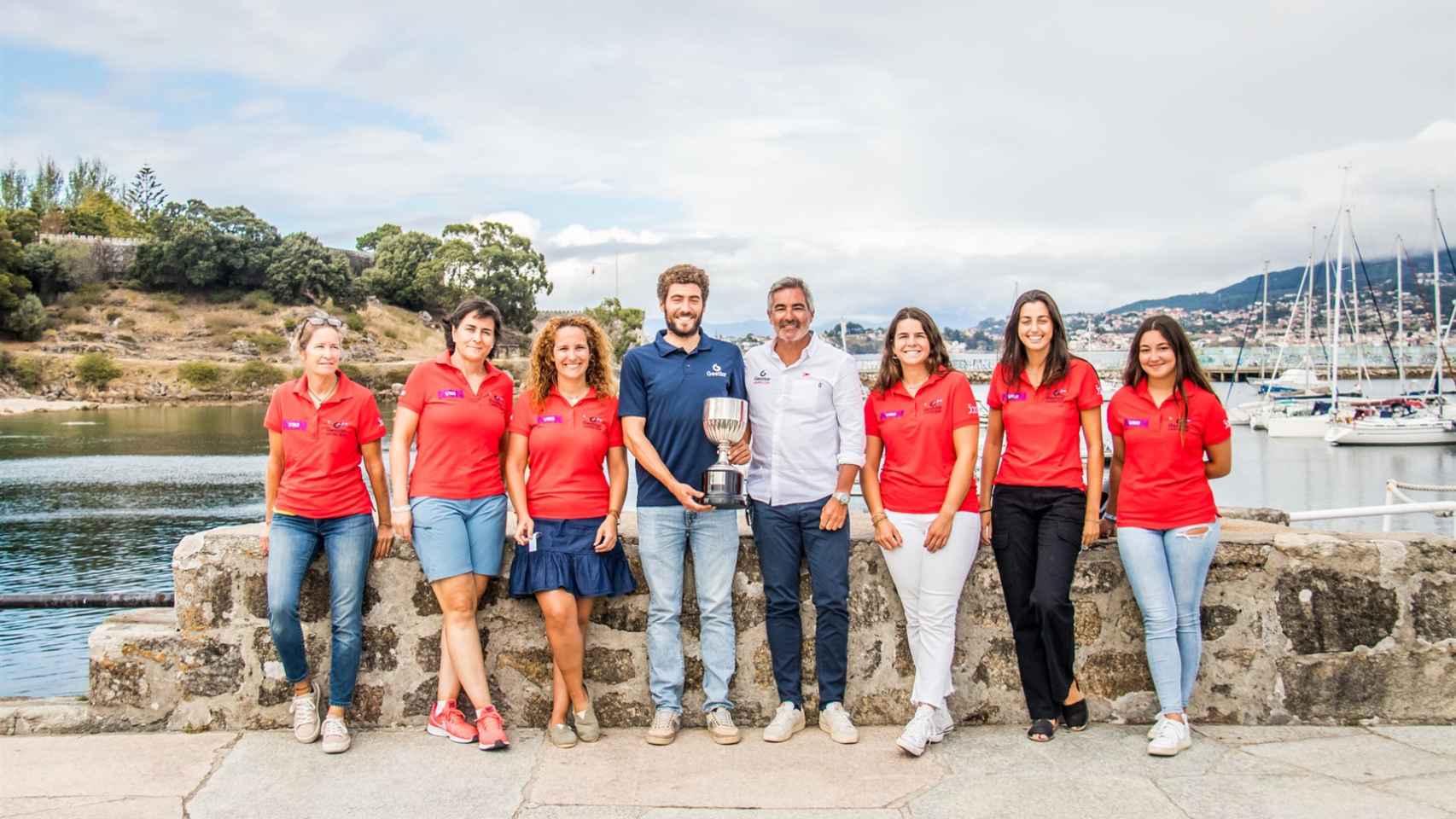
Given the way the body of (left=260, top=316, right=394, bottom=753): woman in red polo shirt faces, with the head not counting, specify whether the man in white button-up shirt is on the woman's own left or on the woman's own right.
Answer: on the woman's own left

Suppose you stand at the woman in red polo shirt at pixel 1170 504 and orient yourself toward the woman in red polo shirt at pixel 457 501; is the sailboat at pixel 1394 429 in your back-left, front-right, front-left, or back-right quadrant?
back-right

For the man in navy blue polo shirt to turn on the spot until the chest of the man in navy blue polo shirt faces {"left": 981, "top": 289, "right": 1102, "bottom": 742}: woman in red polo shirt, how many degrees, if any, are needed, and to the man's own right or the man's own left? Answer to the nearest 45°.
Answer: approximately 90° to the man's own left

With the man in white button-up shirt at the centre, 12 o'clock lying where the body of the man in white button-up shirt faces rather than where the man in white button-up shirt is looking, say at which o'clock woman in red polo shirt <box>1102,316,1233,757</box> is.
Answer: The woman in red polo shirt is roughly at 9 o'clock from the man in white button-up shirt.

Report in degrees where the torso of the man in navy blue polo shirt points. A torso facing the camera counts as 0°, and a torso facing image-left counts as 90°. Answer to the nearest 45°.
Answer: approximately 0°

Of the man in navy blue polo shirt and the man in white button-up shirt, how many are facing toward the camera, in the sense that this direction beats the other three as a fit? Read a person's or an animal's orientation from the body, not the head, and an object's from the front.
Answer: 2

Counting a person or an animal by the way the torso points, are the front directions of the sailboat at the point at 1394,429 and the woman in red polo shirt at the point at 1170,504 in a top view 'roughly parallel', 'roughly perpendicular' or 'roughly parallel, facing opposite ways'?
roughly perpendicular

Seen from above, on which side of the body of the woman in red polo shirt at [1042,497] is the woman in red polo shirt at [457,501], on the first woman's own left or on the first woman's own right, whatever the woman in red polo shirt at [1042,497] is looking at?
on the first woman's own right
